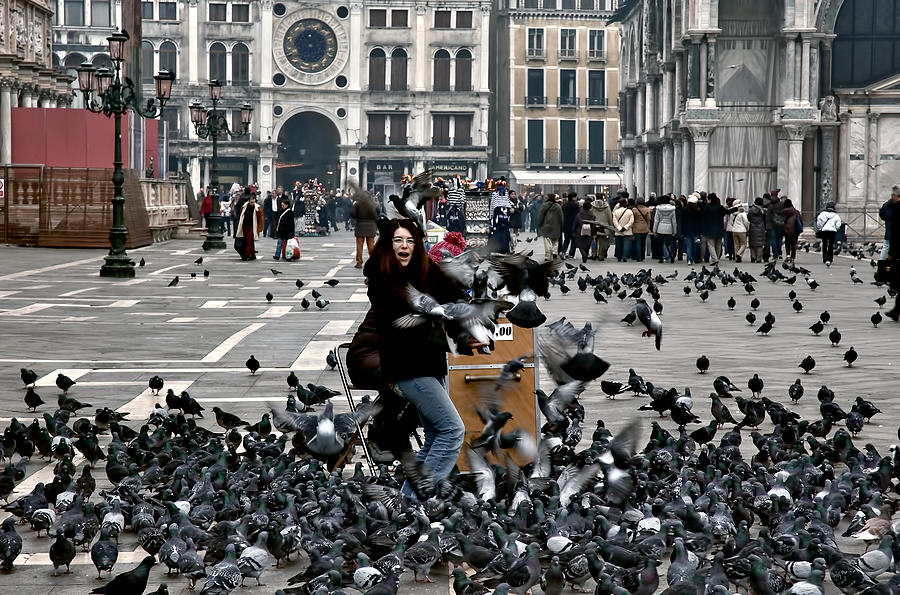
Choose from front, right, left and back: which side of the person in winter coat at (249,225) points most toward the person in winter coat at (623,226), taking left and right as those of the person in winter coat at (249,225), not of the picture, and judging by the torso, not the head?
left

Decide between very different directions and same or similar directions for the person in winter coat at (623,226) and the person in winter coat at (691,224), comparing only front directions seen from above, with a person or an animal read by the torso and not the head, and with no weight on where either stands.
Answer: same or similar directions

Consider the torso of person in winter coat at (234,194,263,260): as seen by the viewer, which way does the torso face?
toward the camera

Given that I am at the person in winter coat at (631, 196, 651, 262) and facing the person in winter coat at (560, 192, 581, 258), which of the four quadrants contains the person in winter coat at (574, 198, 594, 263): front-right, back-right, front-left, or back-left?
front-left

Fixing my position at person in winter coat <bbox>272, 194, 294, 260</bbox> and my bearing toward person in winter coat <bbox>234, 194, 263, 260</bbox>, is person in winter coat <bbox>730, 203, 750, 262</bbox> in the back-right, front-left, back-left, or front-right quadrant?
back-left
